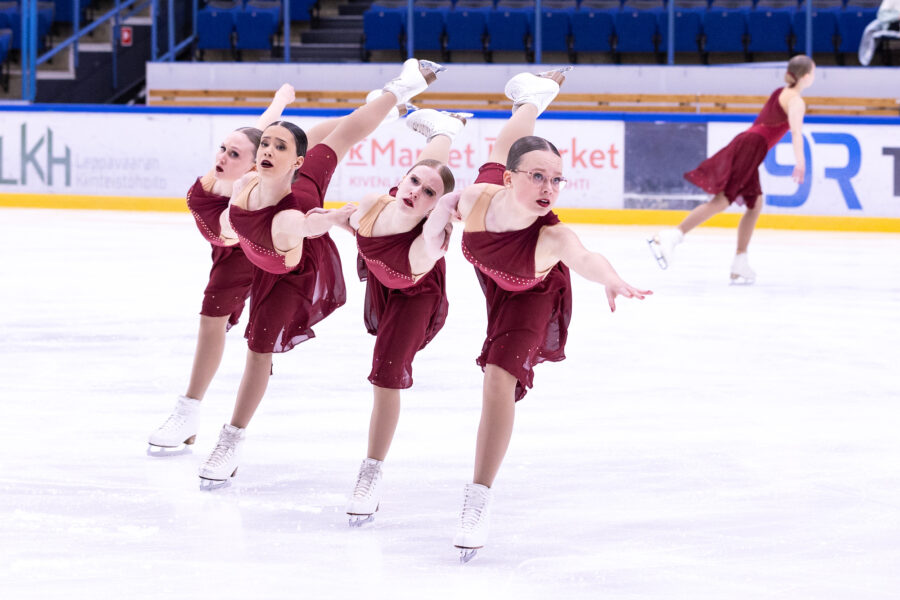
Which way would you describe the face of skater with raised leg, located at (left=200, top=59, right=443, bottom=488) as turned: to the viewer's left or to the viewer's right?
to the viewer's left

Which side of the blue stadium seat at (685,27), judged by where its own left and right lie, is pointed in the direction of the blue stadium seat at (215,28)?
right

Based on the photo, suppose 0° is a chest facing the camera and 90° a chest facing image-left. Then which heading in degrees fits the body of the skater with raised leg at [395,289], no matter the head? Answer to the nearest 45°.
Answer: approximately 45°

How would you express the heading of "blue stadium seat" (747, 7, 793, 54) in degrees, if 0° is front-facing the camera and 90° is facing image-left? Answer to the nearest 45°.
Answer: approximately 0°
